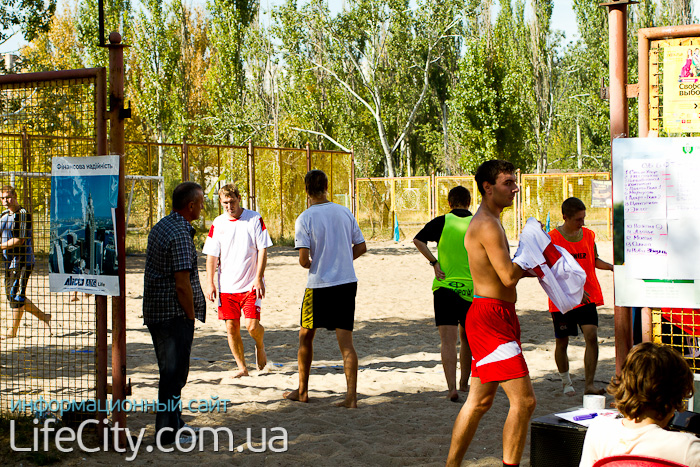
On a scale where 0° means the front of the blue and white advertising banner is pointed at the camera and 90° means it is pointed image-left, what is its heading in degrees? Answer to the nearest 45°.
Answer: approximately 0°

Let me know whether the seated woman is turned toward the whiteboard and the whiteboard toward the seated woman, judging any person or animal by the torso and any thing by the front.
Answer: yes

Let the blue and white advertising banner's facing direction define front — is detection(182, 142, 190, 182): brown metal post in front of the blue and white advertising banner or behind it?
behind

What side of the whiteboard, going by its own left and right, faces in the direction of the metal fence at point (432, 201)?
back

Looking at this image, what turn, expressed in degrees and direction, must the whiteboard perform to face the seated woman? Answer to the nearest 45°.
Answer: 0° — it already faces them

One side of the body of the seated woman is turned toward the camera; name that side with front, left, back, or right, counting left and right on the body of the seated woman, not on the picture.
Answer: back
